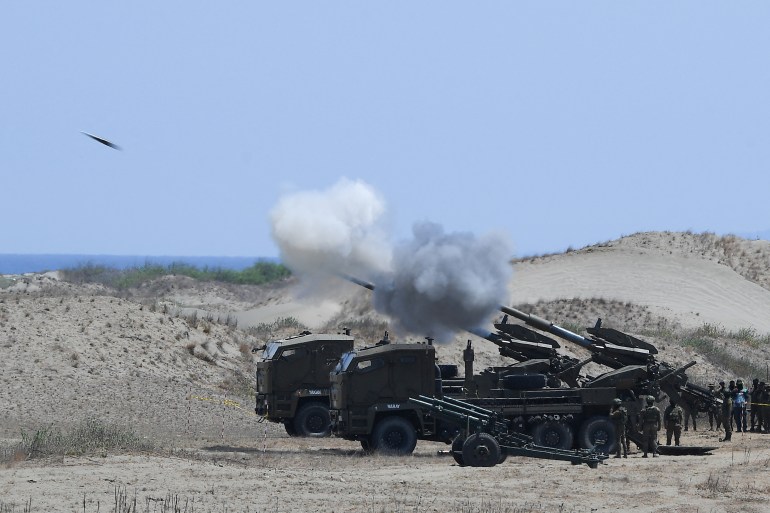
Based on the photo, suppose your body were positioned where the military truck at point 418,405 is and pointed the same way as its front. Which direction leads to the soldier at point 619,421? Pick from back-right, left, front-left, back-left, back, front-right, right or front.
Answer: back

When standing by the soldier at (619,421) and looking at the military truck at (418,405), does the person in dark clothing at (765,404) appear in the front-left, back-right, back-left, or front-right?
back-right

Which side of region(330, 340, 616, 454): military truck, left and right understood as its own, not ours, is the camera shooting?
left

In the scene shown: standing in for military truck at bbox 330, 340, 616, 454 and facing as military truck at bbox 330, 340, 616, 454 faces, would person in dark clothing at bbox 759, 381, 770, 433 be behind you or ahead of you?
behind

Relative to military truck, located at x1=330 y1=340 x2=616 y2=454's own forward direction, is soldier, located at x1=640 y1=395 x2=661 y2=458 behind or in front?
behind

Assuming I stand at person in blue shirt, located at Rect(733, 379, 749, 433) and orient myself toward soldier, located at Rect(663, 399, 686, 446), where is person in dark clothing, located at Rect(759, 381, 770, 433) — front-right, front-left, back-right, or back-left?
back-left
